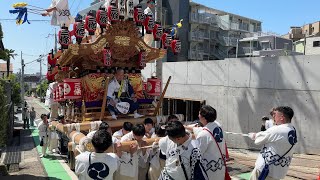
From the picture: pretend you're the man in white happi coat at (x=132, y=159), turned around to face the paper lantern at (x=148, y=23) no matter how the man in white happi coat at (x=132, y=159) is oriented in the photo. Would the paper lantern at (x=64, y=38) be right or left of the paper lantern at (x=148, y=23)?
left

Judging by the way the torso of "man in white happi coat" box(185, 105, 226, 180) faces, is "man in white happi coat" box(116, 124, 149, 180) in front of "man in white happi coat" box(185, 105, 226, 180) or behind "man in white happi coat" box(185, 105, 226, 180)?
in front

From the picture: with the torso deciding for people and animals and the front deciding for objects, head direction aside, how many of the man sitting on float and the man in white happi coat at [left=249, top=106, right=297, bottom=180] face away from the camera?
0

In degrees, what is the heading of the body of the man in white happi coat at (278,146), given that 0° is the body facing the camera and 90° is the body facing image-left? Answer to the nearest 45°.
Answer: approximately 90°

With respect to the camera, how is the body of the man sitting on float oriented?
toward the camera

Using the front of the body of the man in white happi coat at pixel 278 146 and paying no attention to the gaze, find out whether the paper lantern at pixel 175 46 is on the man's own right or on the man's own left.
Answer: on the man's own right
